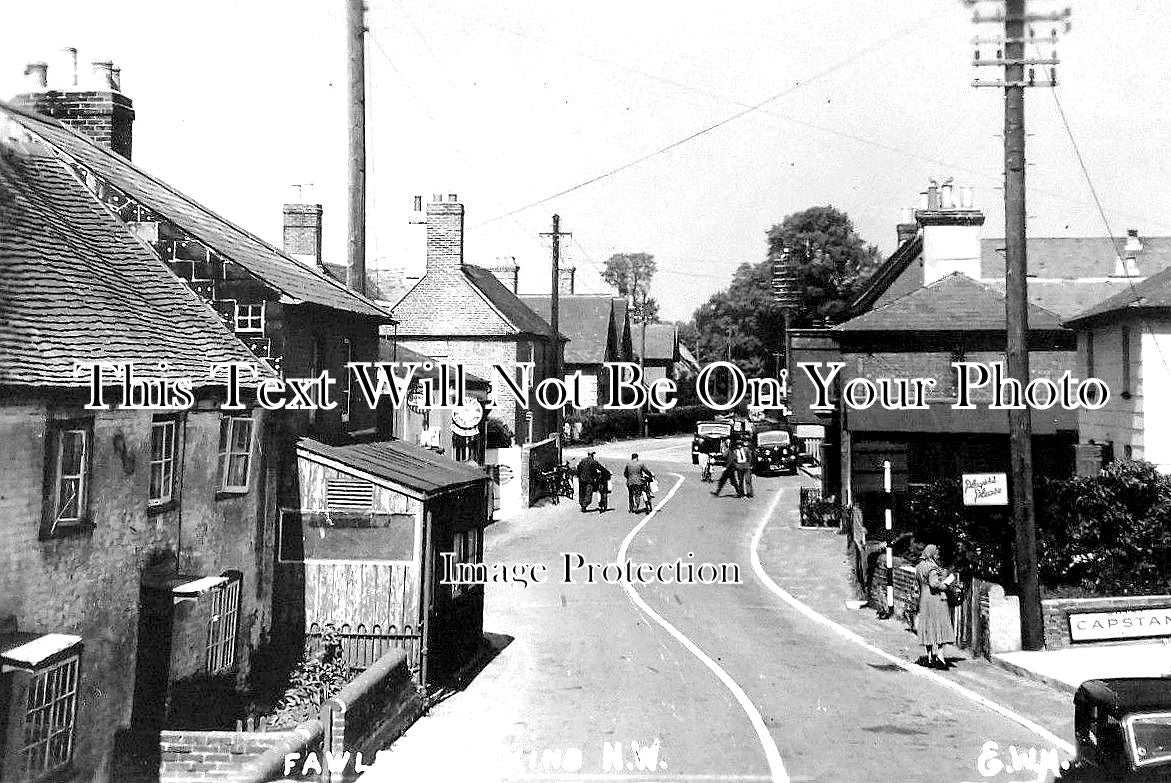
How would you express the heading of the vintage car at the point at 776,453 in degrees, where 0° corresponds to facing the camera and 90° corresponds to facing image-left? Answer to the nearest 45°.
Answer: approximately 0°

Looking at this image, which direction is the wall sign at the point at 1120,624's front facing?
toward the camera

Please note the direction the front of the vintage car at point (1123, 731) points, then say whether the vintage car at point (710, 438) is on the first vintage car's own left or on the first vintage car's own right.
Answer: on the first vintage car's own left

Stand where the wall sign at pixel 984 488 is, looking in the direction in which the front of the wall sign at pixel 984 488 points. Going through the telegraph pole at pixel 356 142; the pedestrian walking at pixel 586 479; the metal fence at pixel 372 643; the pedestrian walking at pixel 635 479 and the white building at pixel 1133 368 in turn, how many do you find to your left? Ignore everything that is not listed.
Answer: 1

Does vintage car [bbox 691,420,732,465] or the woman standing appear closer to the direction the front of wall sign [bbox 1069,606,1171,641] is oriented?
the woman standing

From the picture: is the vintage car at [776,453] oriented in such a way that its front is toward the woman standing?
yes

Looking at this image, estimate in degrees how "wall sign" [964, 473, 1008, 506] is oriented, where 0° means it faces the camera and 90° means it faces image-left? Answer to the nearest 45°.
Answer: approximately 0°
